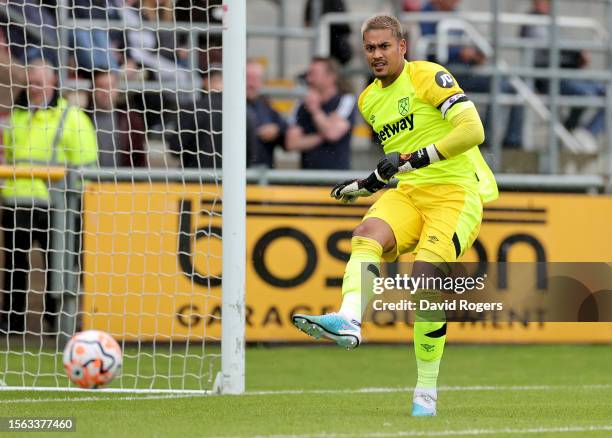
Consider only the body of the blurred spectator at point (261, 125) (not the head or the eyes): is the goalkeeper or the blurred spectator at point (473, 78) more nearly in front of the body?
the goalkeeper

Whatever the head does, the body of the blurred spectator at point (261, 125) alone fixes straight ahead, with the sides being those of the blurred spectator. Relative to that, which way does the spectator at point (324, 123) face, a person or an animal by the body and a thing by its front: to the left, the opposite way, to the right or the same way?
the same way

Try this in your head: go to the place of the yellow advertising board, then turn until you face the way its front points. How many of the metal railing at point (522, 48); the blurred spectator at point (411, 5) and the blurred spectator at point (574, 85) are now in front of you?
0

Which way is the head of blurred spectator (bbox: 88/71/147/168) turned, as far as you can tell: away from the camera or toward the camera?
toward the camera

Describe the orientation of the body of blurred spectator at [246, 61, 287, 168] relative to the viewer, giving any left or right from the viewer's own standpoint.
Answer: facing the viewer and to the left of the viewer

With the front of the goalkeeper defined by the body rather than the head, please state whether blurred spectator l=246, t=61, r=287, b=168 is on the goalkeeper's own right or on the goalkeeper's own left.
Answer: on the goalkeeper's own right

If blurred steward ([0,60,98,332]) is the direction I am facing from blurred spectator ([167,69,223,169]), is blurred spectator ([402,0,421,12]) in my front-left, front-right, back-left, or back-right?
back-right

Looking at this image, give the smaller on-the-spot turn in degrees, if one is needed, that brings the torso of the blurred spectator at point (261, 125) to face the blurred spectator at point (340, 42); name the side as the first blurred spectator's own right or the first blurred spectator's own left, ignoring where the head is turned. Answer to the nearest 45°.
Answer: approximately 180°

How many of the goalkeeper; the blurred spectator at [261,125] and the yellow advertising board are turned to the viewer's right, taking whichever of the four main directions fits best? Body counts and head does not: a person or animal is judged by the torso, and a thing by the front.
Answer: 0

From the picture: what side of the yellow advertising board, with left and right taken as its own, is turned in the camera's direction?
front

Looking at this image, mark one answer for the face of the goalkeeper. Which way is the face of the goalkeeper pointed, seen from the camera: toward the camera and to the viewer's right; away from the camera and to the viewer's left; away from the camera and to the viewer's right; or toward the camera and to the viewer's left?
toward the camera and to the viewer's left

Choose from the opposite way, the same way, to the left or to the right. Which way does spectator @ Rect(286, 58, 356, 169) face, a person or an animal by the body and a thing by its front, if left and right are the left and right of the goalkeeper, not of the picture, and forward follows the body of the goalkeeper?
the same way
